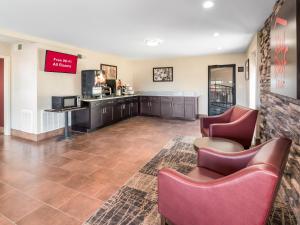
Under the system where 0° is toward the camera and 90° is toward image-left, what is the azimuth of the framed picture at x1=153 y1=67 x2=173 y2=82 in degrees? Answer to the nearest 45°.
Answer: approximately 0°

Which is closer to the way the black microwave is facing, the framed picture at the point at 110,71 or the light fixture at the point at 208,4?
the light fixture

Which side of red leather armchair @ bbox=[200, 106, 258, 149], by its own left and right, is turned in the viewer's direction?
left
